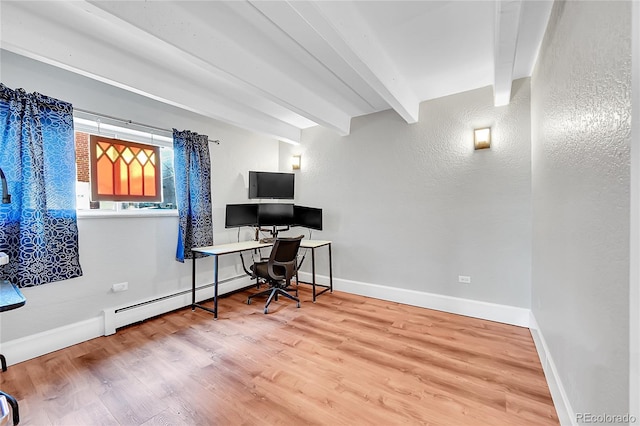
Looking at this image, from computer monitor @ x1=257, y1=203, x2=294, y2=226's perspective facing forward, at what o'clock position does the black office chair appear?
The black office chair is roughly at 12 o'clock from the computer monitor.

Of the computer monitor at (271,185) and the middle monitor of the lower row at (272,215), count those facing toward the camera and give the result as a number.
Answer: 2

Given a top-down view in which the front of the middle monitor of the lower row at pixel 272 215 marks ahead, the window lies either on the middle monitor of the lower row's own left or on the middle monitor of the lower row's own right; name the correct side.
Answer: on the middle monitor of the lower row's own right

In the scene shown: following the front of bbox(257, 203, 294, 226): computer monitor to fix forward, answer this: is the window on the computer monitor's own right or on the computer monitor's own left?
on the computer monitor's own right

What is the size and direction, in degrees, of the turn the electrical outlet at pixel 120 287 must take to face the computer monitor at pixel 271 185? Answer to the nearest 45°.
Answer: approximately 45° to its left

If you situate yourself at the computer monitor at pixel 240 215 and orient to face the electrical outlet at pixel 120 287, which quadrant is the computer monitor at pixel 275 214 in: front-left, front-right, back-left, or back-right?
back-left

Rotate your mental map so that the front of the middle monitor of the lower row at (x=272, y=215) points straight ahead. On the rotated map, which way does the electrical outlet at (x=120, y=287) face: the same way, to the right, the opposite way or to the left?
to the left
